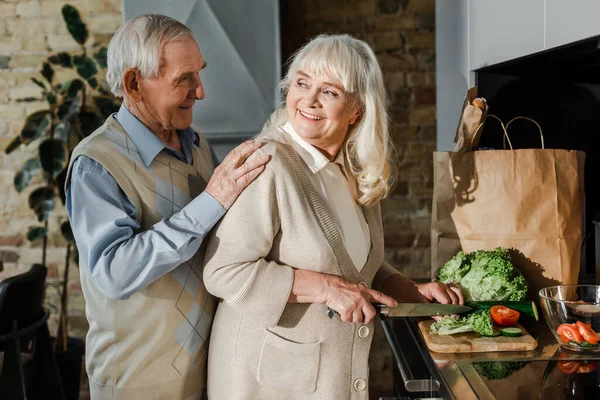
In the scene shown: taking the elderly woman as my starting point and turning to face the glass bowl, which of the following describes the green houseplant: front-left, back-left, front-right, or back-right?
back-left

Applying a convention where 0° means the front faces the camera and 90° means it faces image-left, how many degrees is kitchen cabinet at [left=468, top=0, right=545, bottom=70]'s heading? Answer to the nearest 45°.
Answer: approximately 45°

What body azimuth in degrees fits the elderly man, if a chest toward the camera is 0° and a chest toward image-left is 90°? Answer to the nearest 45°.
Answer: approximately 315°

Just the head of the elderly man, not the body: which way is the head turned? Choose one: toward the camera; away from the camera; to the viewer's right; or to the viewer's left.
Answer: to the viewer's right

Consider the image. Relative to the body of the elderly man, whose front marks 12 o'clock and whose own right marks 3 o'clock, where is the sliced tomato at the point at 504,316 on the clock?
The sliced tomato is roughly at 11 o'clock from the elderly man.

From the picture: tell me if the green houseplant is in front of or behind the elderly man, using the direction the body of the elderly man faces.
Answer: behind

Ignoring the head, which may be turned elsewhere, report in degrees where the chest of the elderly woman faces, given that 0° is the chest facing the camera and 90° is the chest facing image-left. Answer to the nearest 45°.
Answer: approximately 315°

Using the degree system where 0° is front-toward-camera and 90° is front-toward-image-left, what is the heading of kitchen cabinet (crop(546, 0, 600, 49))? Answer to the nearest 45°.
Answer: approximately 45°

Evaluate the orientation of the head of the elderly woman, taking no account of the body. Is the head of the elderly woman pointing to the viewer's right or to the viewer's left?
to the viewer's left
